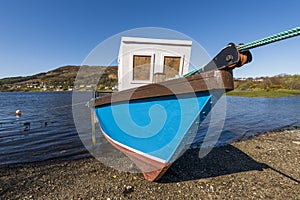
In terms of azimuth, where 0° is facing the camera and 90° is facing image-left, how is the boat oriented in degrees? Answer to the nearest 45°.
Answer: approximately 315°
